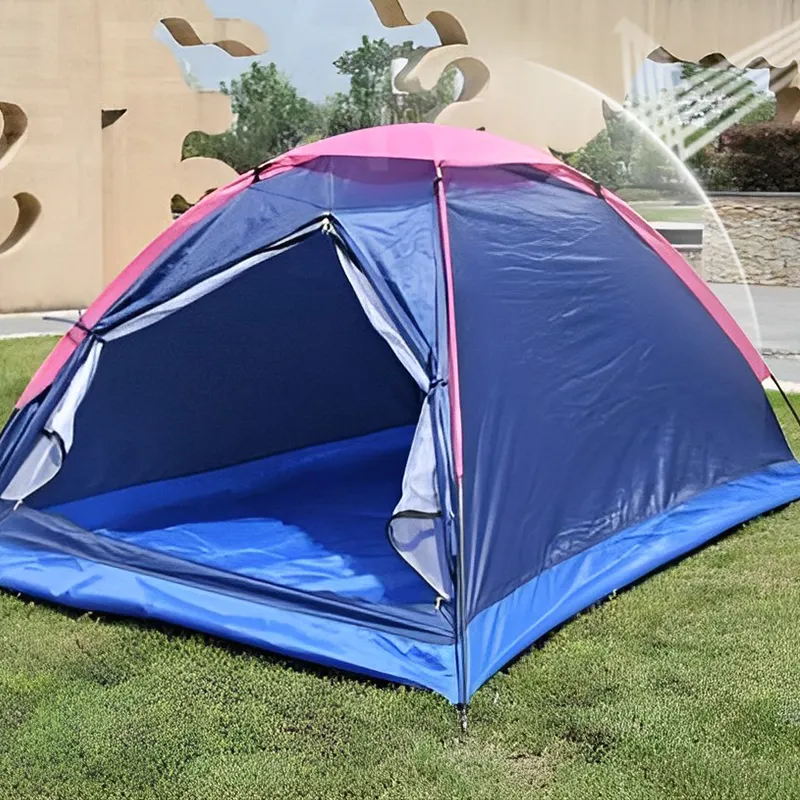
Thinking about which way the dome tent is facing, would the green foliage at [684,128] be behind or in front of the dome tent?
behind

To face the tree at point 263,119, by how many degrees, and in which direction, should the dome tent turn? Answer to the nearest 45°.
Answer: approximately 135° to its right

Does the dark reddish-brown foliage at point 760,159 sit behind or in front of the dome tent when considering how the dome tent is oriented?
behind

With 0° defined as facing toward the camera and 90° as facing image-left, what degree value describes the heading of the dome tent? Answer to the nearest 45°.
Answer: approximately 45°

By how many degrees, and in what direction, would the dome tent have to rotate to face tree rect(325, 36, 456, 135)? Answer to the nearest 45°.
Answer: approximately 135° to its right
